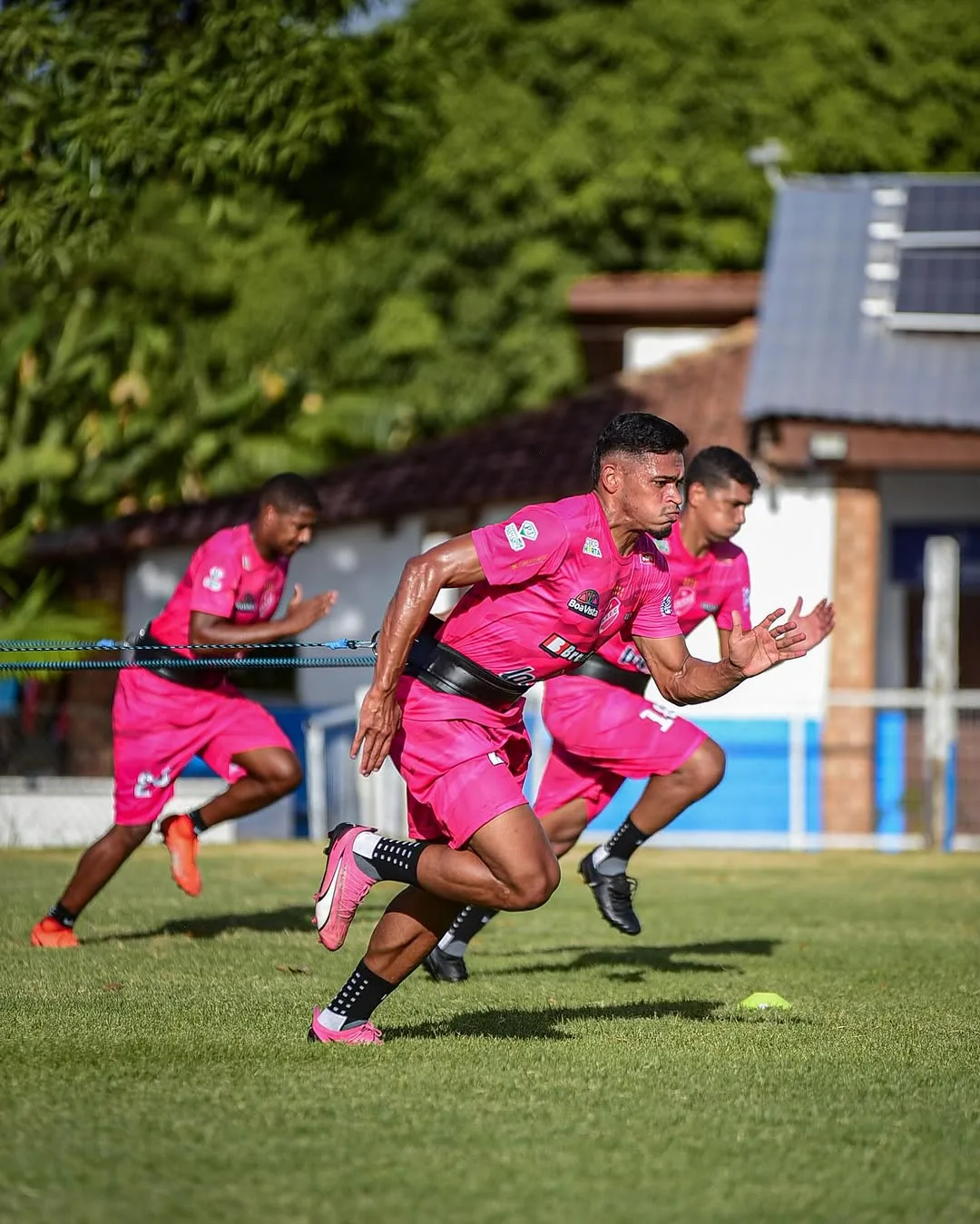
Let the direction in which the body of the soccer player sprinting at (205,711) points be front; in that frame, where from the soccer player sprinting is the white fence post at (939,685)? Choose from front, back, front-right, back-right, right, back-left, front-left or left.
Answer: front-left

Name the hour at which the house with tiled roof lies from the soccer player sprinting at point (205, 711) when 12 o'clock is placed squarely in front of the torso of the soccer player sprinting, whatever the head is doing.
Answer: The house with tiled roof is roughly at 10 o'clock from the soccer player sprinting.

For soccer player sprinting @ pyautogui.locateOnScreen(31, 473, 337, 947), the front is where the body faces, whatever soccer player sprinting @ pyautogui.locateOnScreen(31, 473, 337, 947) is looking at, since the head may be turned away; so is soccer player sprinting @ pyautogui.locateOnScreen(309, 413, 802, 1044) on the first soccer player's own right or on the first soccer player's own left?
on the first soccer player's own right

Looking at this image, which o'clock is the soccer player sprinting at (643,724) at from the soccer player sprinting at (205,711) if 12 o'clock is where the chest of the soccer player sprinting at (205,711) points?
the soccer player sprinting at (643,724) is roughly at 1 o'clock from the soccer player sprinting at (205,711).

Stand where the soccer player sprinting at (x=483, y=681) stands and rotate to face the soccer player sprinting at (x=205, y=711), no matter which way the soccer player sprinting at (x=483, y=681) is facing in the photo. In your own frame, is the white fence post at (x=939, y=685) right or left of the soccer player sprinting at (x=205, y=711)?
right

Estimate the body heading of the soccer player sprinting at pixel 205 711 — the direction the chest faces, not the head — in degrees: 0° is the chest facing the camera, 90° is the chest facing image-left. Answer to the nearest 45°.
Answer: approximately 270°
